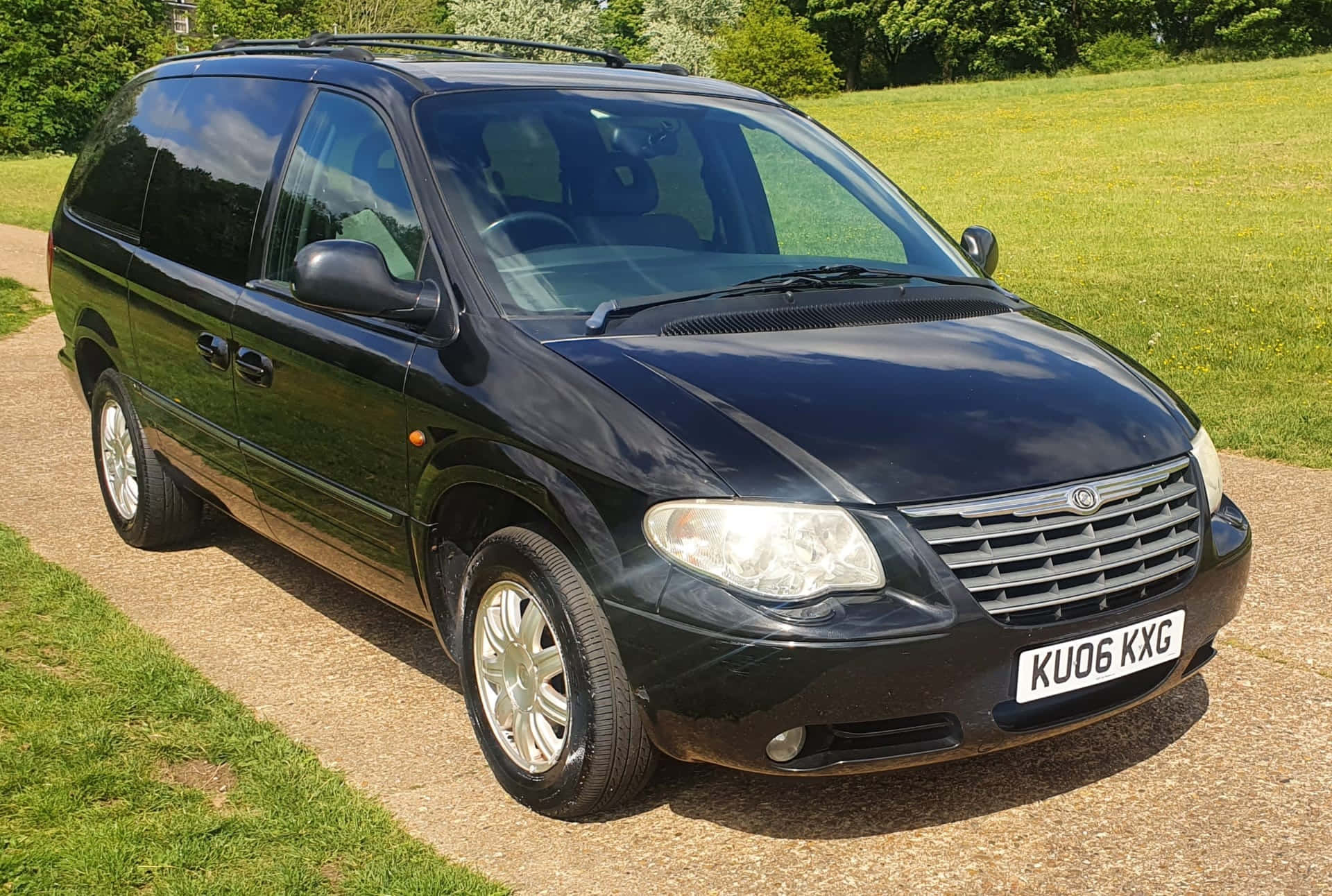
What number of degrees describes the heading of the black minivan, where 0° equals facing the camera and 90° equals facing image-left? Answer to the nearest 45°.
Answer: approximately 315°
